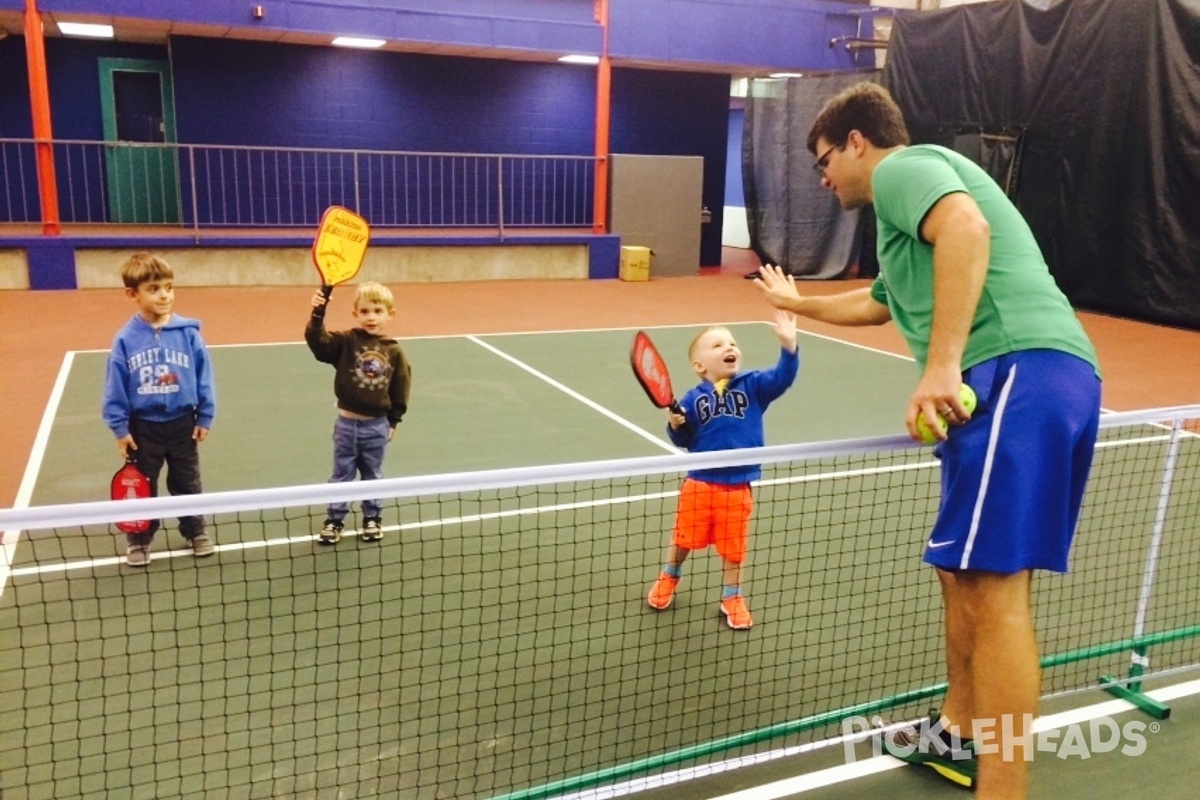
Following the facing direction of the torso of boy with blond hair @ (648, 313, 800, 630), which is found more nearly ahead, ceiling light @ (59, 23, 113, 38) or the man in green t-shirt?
the man in green t-shirt

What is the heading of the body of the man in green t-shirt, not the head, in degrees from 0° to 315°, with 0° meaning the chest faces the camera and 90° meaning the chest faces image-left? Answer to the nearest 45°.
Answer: approximately 90°

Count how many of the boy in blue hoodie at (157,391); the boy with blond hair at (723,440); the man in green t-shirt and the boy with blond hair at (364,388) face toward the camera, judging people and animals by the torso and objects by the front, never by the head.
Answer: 3

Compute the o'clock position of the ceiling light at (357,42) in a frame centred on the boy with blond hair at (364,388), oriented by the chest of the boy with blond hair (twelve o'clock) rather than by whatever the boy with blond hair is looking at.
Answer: The ceiling light is roughly at 6 o'clock from the boy with blond hair.

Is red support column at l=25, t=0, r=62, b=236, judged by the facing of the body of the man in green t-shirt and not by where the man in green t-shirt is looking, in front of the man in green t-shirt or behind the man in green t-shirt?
in front

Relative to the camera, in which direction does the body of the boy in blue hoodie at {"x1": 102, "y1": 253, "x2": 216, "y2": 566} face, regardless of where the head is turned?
toward the camera

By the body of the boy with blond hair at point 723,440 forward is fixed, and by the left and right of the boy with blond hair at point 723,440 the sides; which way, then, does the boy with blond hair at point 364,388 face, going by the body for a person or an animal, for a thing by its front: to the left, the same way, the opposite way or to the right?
the same way

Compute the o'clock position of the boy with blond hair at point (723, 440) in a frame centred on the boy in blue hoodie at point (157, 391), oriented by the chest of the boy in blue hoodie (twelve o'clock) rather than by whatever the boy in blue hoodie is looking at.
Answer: The boy with blond hair is roughly at 10 o'clock from the boy in blue hoodie.

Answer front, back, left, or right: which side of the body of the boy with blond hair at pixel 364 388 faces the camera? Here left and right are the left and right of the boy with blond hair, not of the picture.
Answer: front

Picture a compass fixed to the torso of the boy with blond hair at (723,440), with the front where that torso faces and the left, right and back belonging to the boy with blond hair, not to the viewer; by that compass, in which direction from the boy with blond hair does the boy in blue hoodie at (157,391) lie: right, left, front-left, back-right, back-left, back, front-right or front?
right

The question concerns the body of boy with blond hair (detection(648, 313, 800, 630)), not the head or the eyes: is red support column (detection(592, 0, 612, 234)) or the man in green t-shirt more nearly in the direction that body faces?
the man in green t-shirt

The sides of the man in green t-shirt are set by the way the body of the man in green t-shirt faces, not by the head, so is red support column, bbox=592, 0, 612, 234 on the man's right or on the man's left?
on the man's right

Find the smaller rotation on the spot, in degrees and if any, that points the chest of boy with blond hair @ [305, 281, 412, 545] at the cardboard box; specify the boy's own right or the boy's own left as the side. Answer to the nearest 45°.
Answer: approximately 180°

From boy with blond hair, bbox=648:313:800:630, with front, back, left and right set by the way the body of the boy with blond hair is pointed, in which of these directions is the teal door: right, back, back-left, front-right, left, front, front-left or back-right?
back-right

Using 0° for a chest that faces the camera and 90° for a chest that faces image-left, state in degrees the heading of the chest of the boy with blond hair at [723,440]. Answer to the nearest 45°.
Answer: approximately 0°

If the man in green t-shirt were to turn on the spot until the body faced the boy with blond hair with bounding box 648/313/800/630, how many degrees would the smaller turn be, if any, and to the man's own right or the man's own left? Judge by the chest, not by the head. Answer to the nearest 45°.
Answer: approximately 45° to the man's own right

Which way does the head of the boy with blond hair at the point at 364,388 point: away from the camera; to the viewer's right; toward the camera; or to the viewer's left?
toward the camera
